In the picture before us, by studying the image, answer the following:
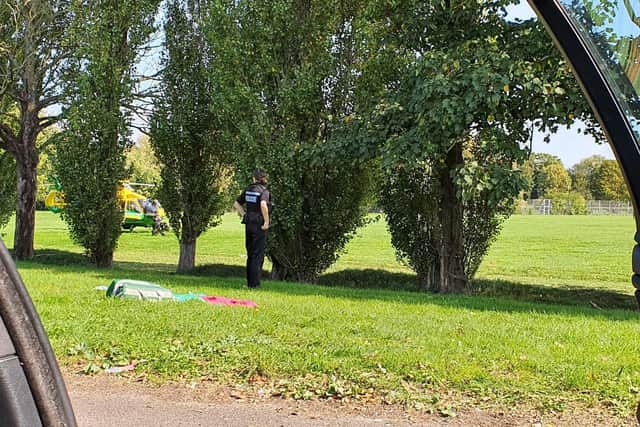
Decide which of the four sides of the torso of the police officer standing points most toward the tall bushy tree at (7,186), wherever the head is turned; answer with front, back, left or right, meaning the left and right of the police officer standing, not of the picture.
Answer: left

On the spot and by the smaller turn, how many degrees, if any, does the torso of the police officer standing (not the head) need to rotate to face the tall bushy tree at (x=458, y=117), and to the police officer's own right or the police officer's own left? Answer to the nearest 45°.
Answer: approximately 45° to the police officer's own right

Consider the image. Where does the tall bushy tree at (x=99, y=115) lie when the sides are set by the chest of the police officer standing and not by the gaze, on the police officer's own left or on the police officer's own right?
on the police officer's own left

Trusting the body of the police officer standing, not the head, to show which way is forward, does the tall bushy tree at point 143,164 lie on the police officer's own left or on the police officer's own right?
on the police officer's own left

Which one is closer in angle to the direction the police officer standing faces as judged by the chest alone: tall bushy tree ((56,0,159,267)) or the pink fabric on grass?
the tall bushy tree

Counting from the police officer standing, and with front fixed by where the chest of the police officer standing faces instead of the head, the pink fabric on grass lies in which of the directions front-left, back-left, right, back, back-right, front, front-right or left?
back-right

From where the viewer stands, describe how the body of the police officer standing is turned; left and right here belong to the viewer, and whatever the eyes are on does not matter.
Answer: facing away from the viewer and to the right of the viewer

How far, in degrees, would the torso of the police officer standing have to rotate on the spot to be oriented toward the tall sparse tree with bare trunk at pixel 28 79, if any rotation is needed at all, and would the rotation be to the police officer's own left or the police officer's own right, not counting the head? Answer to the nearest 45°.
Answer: approximately 90° to the police officer's own left
